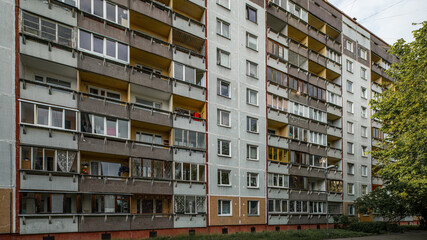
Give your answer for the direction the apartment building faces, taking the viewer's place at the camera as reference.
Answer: facing the viewer and to the right of the viewer
